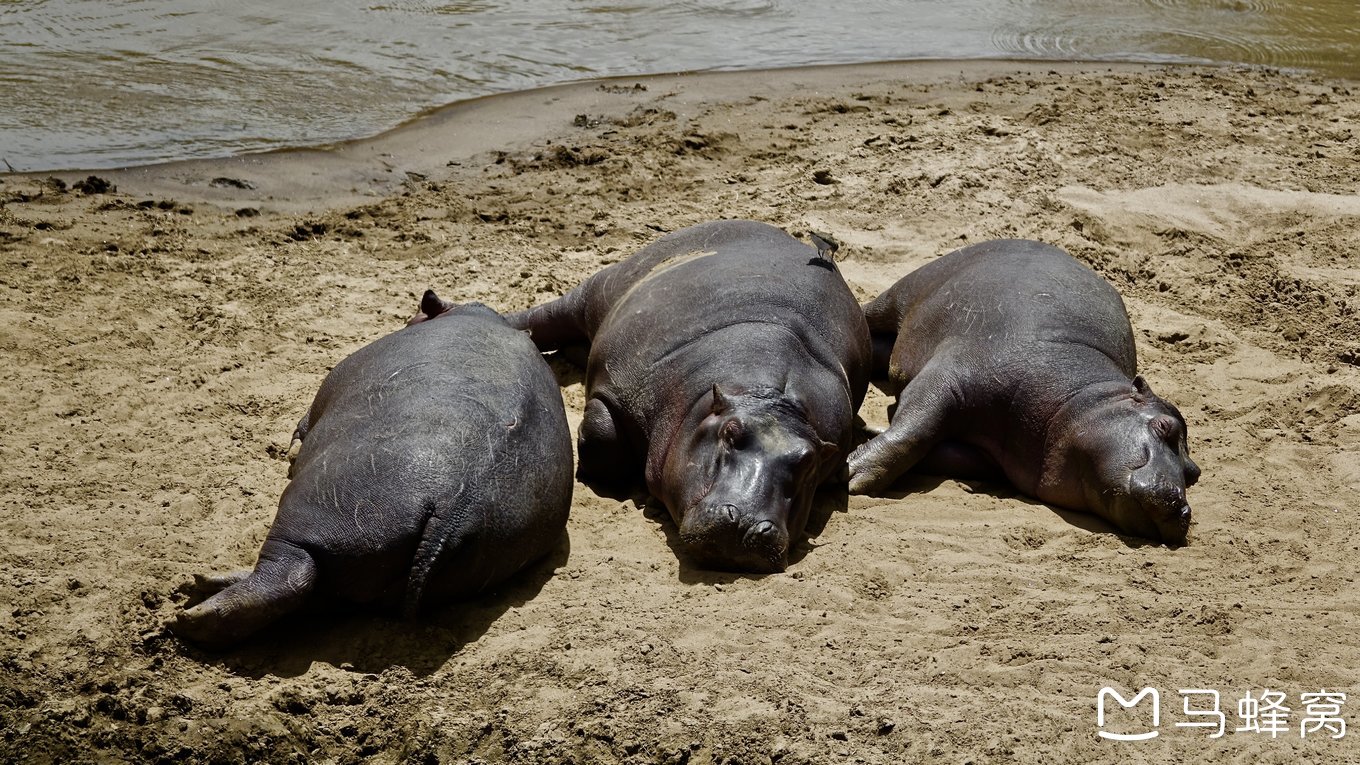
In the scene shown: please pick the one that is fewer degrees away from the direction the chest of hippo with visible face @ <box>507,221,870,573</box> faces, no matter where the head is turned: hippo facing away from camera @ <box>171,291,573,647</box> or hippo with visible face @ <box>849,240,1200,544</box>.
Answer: the hippo facing away from camera

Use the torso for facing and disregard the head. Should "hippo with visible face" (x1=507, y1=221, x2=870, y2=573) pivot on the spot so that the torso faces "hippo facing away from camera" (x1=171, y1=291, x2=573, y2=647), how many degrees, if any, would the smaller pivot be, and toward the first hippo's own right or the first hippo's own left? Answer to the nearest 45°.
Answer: approximately 45° to the first hippo's own right

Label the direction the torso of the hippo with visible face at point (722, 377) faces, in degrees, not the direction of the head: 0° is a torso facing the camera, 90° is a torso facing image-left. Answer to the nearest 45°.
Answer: approximately 0°

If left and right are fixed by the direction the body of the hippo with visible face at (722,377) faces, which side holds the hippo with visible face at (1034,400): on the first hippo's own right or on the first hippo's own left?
on the first hippo's own left
